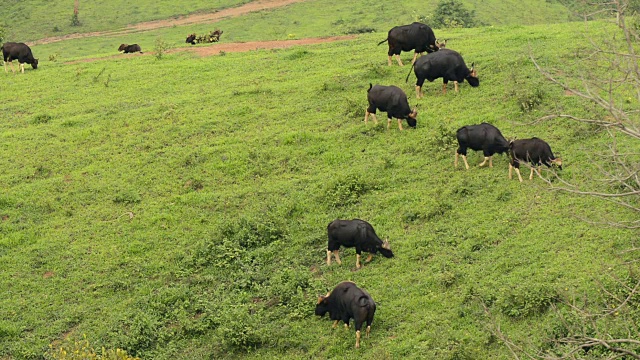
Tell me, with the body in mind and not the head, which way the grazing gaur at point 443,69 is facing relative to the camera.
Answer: to the viewer's right

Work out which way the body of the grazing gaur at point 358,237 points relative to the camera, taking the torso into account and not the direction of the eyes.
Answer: to the viewer's right

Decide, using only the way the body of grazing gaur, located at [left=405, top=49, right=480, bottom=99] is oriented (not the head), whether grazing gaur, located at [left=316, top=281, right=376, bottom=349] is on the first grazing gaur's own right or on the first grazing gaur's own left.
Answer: on the first grazing gaur's own right

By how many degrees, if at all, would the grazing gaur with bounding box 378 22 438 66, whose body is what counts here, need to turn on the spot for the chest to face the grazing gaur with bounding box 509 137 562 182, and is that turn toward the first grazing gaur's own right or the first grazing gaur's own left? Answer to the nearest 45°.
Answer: approximately 90° to the first grazing gaur's own right

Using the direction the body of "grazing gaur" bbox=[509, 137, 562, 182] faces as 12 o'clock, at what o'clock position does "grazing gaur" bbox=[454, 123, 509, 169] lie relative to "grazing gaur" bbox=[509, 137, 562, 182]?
"grazing gaur" bbox=[454, 123, 509, 169] is roughly at 7 o'clock from "grazing gaur" bbox=[509, 137, 562, 182].

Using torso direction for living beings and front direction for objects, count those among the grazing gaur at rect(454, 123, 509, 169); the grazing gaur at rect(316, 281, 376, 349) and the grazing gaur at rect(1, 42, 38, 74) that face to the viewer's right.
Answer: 2

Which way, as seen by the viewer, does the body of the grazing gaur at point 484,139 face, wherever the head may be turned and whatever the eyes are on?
to the viewer's right

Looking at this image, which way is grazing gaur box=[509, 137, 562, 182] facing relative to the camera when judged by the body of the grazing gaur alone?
to the viewer's right

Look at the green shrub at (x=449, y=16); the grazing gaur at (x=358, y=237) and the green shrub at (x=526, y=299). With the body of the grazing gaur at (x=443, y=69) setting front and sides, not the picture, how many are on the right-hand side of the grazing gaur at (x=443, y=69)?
2

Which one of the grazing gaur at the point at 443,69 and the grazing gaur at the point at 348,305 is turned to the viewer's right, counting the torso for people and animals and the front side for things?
the grazing gaur at the point at 443,69

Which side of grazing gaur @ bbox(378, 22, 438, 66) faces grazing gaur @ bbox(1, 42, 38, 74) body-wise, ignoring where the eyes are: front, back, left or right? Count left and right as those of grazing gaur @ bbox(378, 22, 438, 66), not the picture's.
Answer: back

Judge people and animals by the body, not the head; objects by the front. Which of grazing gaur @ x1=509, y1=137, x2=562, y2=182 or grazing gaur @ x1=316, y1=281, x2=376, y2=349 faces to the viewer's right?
grazing gaur @ x1=509, y1=137, x2=562, y2=182
